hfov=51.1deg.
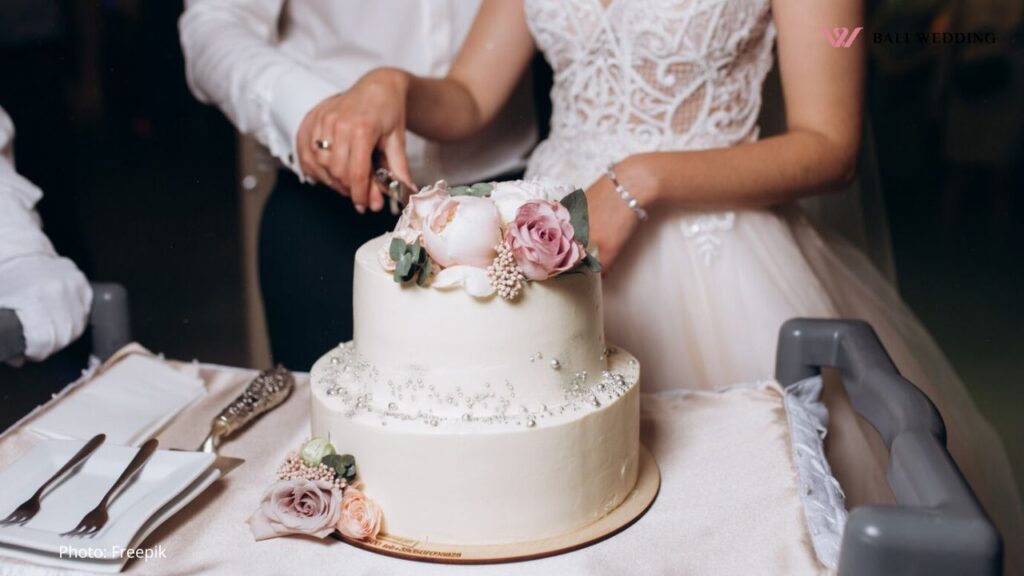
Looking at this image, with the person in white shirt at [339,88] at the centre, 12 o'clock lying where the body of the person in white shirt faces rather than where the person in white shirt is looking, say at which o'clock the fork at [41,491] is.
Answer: The fork is roughly at 2 o'clock from the person in white shirt.

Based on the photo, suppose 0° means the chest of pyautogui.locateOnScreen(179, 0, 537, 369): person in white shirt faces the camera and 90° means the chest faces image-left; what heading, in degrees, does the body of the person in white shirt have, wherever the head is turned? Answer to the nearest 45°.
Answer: approximately 315°

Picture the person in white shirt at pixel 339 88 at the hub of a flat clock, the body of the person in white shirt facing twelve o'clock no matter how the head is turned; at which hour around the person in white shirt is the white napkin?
The white napkin is roughly at 2 o'clock from the person in white shirt.

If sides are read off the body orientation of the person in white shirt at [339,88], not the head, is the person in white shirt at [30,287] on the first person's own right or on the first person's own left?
on the first person's own right
